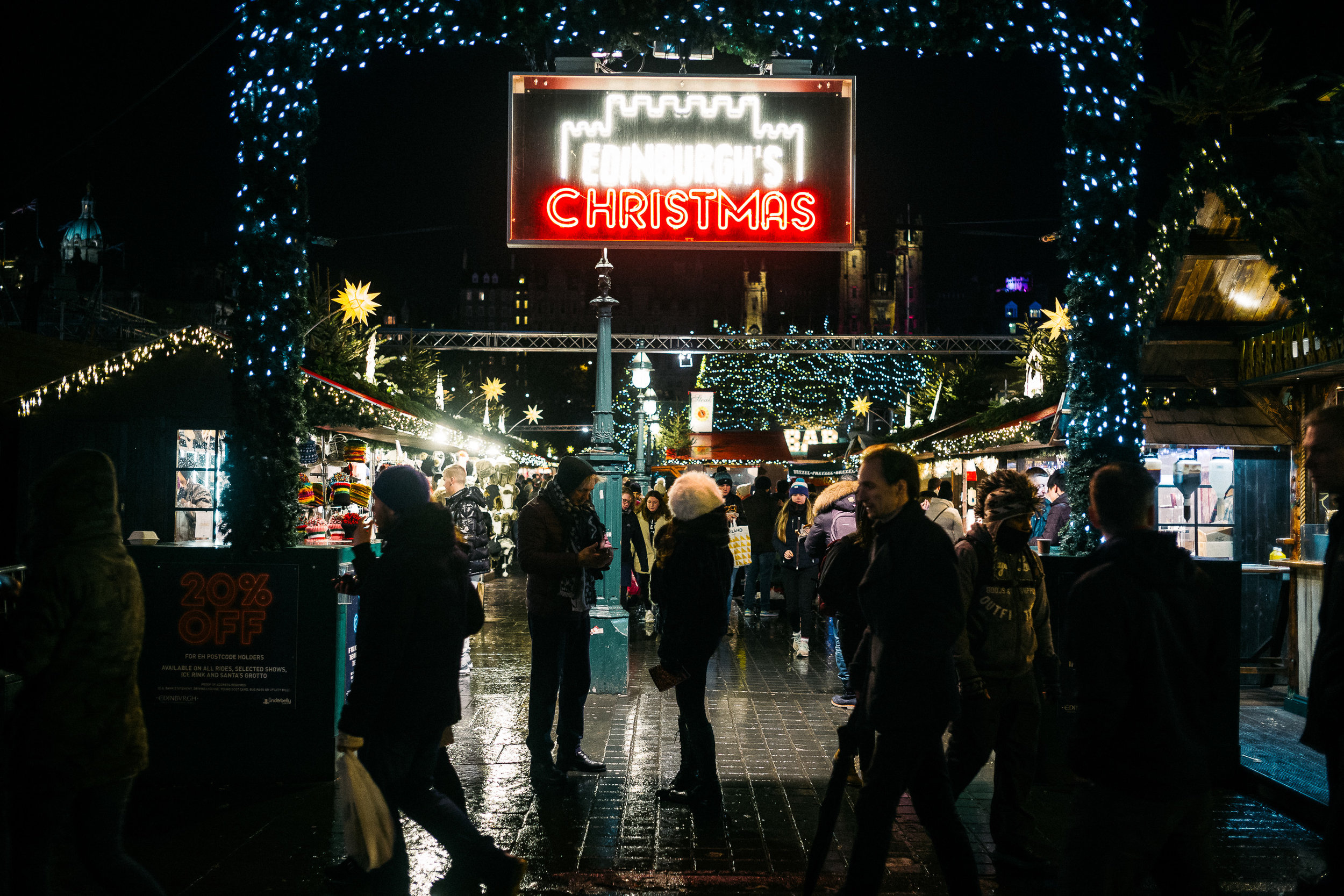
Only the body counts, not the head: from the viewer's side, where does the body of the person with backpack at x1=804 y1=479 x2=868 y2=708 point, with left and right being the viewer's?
facing away from the viewer and to the left of the viewer

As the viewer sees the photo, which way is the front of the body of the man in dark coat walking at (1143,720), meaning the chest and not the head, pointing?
away from the camera

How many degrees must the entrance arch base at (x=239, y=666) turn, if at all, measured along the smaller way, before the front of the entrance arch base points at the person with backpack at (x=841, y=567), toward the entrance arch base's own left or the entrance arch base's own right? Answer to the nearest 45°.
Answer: approximately 90° to the entrance arch base's own left

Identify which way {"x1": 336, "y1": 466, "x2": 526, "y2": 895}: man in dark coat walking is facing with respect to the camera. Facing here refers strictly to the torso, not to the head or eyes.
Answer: to the viewer's left

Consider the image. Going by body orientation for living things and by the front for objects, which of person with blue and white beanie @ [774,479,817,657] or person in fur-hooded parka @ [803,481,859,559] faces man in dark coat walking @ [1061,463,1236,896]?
the person with blue and white beanie

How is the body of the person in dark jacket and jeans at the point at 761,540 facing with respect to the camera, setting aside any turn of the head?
away from the camera

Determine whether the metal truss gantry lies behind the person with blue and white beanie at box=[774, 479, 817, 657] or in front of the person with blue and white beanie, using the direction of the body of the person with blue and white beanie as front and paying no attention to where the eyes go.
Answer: behind

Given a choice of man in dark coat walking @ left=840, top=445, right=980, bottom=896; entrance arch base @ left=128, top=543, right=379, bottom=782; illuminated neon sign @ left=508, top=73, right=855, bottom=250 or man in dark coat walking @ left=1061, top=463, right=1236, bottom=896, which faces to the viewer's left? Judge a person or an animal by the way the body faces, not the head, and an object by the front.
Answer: man in dark coat walking @ left=840, top=445, right=980, bottom=896

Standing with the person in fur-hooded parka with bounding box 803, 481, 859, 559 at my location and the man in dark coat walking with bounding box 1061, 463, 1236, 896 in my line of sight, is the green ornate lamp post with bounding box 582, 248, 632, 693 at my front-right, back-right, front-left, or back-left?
back-right
